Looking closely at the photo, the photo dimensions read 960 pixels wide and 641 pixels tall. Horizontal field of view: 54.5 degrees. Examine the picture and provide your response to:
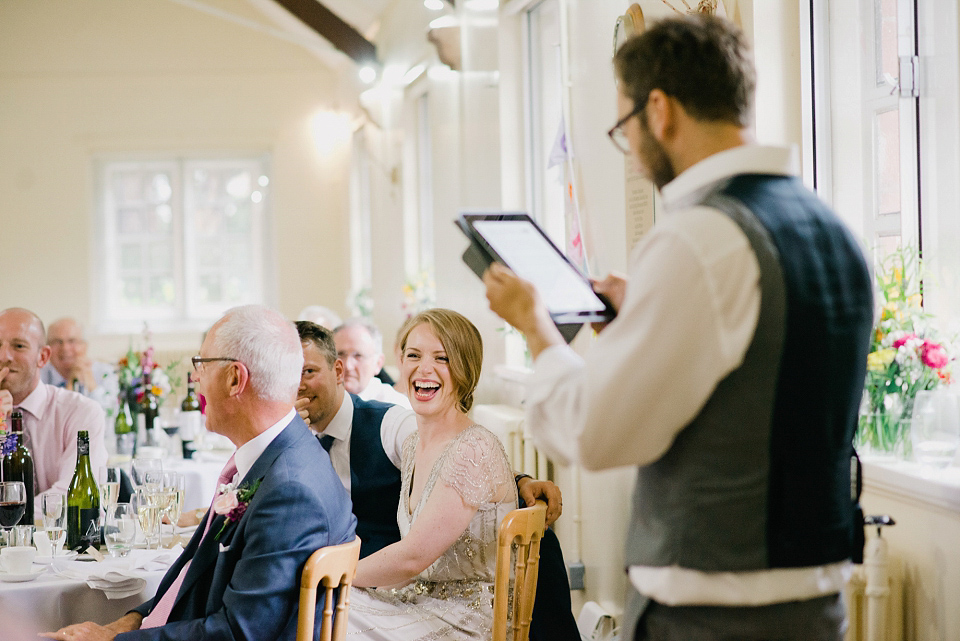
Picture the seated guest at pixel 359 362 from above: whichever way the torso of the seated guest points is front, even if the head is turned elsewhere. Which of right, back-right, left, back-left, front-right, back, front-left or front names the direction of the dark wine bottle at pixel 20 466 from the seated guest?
front

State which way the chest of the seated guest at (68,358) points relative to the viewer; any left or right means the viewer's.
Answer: facing the viewer

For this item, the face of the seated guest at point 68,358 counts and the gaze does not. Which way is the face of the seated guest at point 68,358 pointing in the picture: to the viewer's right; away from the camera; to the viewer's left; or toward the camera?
toward the camera

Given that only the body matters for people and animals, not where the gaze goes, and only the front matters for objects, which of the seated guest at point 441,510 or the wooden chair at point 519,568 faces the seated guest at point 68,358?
the wooden chair

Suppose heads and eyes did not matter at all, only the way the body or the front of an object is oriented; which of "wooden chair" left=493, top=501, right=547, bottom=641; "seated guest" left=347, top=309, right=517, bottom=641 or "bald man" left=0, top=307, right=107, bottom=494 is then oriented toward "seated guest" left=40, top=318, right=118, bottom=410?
the wooden chair

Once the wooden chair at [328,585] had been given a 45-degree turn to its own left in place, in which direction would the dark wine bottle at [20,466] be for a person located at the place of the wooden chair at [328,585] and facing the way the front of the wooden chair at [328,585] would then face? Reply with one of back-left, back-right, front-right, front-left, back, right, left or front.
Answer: front-right

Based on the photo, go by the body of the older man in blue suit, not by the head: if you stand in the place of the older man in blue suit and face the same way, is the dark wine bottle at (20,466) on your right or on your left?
on your right

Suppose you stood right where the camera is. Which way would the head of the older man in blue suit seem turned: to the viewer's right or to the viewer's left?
to the viewer's left

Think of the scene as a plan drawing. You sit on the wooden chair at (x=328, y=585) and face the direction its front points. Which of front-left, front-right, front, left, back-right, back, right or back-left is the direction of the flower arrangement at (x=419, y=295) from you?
front-right

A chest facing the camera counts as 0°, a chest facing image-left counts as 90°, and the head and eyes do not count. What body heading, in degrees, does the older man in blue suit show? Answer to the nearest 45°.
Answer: approximately 90°

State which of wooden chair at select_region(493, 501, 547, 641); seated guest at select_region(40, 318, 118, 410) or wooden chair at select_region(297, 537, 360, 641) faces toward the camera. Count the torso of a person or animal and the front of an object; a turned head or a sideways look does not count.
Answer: the seated guest

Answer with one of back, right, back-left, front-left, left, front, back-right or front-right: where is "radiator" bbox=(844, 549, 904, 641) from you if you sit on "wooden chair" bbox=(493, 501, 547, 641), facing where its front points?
back-right
